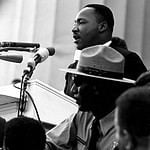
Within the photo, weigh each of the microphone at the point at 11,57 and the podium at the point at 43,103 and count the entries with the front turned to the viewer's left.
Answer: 1

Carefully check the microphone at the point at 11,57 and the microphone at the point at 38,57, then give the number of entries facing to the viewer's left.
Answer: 0

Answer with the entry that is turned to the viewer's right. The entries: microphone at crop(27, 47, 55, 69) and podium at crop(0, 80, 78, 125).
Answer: the microphone

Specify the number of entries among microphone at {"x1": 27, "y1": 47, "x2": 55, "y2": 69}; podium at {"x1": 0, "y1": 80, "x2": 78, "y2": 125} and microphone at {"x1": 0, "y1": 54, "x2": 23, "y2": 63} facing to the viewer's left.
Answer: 1

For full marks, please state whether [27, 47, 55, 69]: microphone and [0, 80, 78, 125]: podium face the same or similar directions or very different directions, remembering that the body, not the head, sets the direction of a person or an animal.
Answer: very different directions

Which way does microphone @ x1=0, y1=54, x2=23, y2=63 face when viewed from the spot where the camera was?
facing to the right of the viewer

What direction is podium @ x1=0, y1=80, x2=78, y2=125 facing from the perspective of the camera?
to the viewer's left

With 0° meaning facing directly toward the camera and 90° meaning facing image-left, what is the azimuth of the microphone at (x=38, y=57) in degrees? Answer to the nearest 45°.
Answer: approximately 270°
